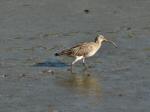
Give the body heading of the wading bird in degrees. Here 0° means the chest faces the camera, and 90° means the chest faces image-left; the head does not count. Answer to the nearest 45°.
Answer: approximately 270°
